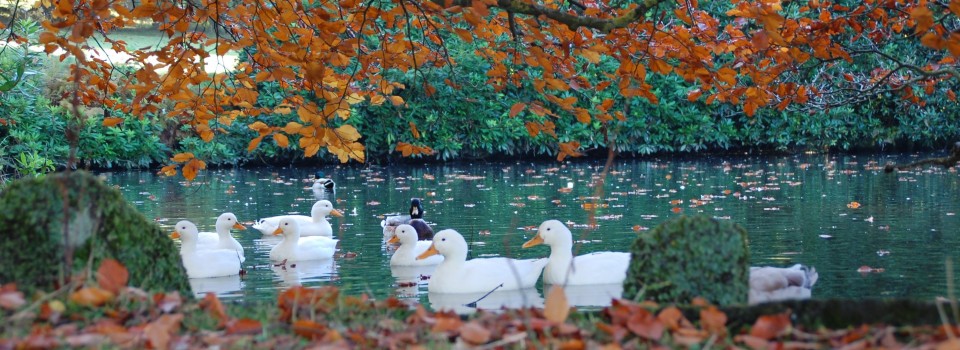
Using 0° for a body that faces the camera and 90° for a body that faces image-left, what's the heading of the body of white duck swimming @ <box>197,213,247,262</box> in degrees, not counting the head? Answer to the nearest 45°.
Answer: approximately 270°

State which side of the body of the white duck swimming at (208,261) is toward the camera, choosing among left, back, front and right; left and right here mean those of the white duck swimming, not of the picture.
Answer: left

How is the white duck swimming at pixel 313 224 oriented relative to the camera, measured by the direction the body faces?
to the viewer's right

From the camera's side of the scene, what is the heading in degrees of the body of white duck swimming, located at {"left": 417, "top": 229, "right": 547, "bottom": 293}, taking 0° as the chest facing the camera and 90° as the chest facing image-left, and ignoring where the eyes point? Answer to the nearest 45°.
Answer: approximately 90°

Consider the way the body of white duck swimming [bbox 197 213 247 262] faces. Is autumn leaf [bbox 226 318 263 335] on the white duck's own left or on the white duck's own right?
on the white duck's own right

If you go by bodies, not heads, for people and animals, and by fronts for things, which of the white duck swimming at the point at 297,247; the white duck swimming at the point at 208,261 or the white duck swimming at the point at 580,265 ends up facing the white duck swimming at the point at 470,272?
the white duck swimming at the point at 580,265

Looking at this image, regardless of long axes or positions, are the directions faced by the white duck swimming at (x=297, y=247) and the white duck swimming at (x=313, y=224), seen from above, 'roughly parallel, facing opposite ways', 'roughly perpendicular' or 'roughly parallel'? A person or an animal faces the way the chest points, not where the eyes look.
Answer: roughly parallel, facing opposite ways

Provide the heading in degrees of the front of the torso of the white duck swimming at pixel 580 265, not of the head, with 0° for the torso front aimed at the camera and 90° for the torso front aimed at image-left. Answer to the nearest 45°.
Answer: approximately 90°

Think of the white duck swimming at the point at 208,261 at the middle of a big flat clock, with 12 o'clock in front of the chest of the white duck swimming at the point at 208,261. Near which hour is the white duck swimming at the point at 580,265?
the white duck swimming at the point at 580,265 is roughly at 7 o'clock from the white duck swimming at the point at 208,261.

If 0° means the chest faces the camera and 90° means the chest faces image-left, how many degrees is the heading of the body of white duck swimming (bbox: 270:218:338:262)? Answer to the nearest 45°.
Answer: approximately 90°

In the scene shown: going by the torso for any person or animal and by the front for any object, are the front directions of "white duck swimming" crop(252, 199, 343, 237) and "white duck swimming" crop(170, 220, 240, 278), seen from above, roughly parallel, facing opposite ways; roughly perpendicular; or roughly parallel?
roughly parallel, facing opposite ways

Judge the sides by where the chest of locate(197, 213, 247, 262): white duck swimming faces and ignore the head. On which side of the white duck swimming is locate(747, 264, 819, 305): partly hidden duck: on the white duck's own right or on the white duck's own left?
on the white duck's own right
